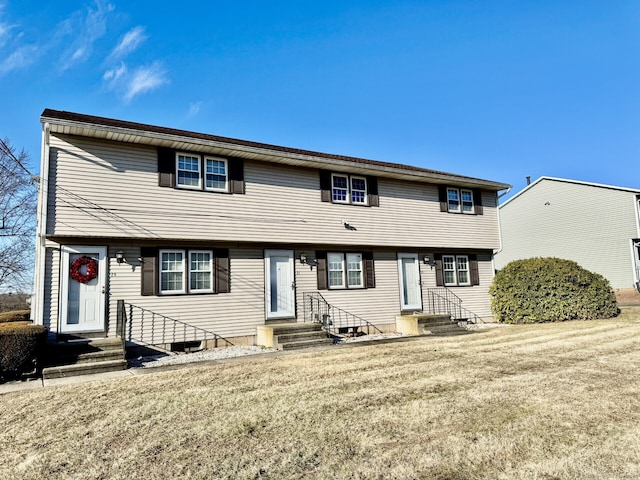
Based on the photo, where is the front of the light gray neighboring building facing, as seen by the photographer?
facing the viewer and to the right of the viewer

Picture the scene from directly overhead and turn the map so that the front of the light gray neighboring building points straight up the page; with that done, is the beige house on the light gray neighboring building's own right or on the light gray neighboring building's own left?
on the light gray neighboring building's own right

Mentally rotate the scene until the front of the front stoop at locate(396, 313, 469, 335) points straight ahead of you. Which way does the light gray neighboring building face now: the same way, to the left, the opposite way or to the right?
the same way

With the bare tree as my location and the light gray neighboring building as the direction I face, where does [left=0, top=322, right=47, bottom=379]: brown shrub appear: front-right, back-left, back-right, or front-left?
front-right

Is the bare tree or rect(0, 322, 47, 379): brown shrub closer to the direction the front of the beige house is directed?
the brown shrub

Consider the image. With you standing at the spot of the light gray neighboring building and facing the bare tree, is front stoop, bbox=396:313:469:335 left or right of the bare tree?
left

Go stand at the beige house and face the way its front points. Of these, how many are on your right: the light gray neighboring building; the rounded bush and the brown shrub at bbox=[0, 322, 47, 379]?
1

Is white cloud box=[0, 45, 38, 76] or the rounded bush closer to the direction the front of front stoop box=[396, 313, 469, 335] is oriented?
the rounded bush

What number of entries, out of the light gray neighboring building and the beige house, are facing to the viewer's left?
0

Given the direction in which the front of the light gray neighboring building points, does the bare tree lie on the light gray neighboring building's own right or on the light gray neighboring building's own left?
on the light gray neighboring building's own right

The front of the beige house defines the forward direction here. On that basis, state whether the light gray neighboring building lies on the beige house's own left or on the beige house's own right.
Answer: on the beige house's own left

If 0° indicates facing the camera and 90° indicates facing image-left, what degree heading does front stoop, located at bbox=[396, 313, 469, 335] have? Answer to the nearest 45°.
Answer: approximately 315°
